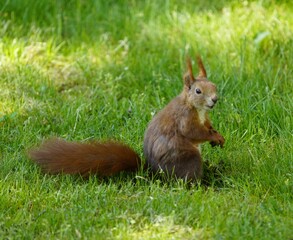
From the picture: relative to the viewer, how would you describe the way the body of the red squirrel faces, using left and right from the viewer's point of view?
facing to the right of the viewer
